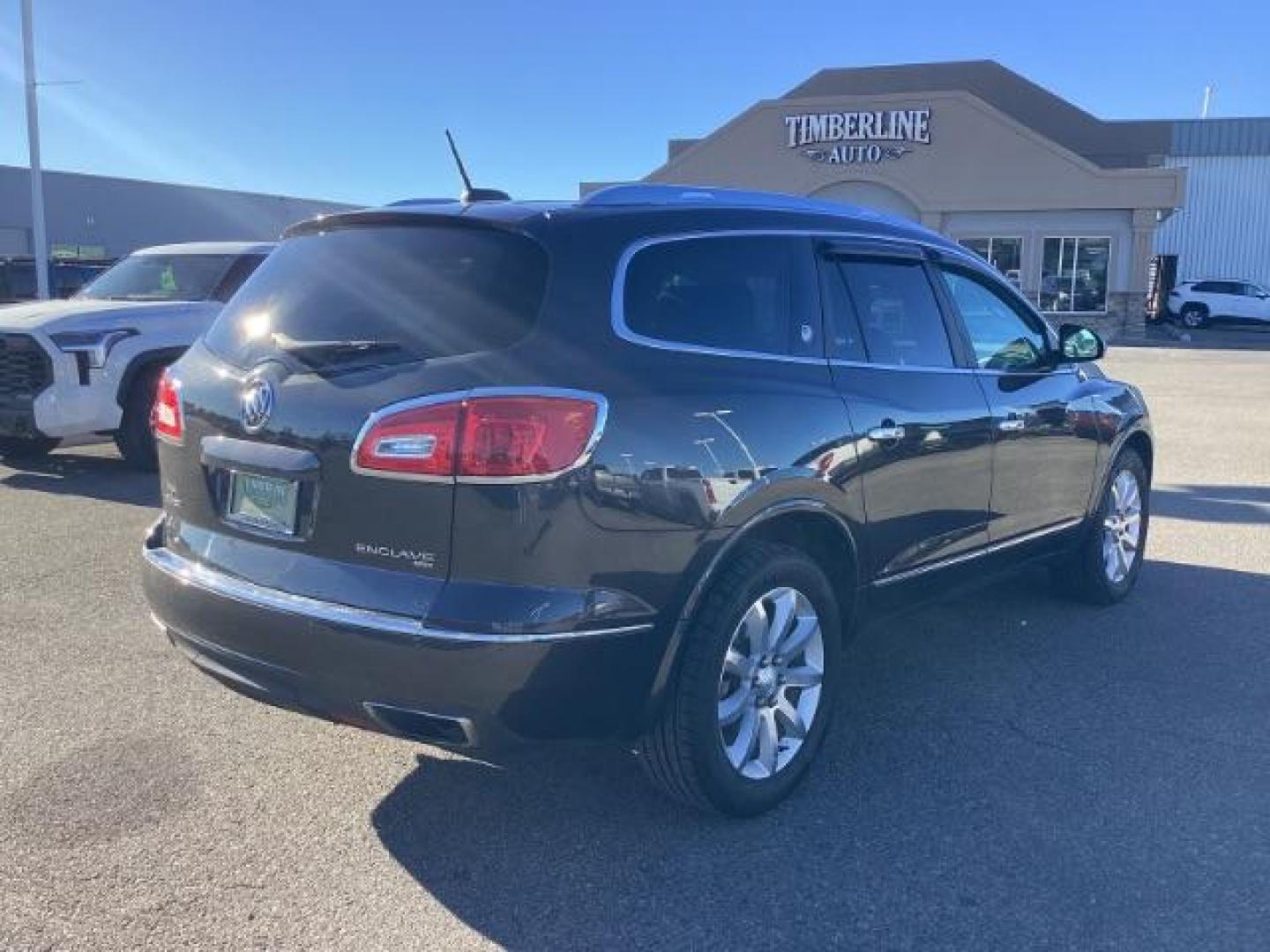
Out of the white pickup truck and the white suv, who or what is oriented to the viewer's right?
the white suv

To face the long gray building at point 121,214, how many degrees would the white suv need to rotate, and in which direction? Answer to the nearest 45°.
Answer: approximately 180°

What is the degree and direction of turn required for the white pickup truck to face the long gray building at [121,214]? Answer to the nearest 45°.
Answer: approximately 135° to its right

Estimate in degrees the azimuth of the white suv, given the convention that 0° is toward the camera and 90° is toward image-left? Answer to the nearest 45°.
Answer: approximately 270°

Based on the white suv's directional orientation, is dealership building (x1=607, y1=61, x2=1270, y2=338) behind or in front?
behind

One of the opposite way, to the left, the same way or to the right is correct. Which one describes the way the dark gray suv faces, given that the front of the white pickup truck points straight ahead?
the opposite way

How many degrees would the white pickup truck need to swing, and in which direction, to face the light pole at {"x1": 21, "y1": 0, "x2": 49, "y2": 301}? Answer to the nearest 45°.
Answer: approximately 135° to its right

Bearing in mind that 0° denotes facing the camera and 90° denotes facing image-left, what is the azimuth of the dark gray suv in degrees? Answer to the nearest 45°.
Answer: approximately 225°

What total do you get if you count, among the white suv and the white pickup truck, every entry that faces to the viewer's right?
1

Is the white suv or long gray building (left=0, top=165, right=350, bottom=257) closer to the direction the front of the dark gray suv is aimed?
the white suv

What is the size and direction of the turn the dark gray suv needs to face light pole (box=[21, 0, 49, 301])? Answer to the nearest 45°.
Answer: approximately 90° to its left
